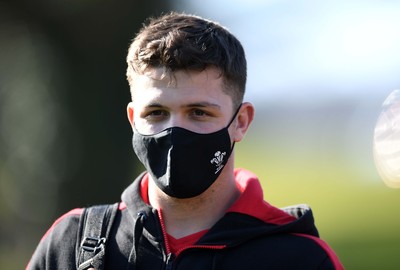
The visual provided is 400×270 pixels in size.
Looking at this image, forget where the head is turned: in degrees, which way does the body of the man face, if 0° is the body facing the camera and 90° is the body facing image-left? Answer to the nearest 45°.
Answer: approximately 0°
